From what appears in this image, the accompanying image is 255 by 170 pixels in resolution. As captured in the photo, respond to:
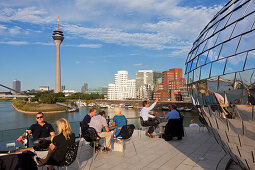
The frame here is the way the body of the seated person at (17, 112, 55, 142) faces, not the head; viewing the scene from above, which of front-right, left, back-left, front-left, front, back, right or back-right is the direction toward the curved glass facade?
front-left

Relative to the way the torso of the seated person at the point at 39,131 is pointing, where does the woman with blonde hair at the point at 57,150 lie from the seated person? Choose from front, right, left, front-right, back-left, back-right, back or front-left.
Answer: front

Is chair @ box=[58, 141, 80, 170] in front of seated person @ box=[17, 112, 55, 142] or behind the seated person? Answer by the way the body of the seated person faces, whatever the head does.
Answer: in front

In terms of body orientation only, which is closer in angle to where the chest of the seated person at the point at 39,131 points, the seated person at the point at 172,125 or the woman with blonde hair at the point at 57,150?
the woman with blonde hair

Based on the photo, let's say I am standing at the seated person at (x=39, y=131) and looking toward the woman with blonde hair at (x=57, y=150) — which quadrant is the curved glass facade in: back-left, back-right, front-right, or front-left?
front-left

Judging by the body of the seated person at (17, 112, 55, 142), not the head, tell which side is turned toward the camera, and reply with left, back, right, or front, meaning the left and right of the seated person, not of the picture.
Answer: front

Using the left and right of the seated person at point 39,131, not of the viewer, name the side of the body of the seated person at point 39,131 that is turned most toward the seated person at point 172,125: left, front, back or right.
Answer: left
